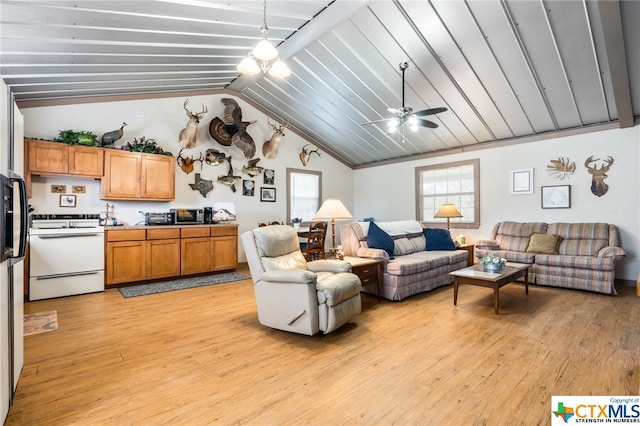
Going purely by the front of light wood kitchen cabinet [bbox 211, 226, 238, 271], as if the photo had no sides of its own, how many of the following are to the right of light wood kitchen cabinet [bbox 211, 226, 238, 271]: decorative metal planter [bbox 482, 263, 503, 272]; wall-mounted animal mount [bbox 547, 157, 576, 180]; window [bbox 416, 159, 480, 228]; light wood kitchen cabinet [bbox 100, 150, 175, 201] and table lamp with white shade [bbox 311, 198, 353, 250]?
1

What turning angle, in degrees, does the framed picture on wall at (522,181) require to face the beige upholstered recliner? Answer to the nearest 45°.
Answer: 0° — it already faces it

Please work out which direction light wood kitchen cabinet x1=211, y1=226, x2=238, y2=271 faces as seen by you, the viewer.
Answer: facing the viewer

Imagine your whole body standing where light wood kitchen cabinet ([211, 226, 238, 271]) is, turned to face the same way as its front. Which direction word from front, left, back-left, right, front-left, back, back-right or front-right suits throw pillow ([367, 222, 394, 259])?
front-left

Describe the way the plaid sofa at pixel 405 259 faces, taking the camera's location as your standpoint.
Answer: facing the viewer and to the right of the viewer

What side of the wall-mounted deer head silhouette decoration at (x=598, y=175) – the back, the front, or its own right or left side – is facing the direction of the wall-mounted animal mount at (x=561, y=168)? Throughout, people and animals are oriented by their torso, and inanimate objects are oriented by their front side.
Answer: right

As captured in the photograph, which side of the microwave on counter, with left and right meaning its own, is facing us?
front

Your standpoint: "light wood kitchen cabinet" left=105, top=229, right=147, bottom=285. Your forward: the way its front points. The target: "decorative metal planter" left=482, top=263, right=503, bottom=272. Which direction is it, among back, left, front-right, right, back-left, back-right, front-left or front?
front-left

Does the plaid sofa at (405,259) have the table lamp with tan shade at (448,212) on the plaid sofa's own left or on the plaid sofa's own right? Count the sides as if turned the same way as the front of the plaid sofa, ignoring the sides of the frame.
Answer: on the plaid sofa's own left

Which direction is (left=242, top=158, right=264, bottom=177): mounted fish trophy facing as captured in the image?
to the viewer's left

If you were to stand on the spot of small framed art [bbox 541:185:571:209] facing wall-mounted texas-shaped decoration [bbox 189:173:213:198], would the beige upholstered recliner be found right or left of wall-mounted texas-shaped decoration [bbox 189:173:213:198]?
left
